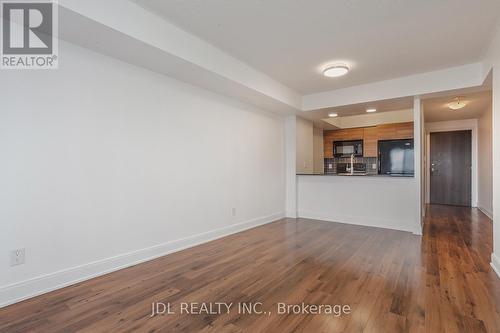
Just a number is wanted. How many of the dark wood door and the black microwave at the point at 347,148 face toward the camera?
2

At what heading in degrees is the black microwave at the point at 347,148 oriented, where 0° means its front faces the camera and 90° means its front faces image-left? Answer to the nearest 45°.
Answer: approximately 0°

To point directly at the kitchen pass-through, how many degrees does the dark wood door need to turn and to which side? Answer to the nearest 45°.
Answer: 0° — it already faces it

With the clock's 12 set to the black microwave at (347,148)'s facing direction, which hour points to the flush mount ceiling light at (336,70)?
The flush mount ceiling light is roughly at 12 o'clock from the black microwave.

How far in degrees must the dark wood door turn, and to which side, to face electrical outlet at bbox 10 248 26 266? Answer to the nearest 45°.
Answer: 0° — it already faces it
